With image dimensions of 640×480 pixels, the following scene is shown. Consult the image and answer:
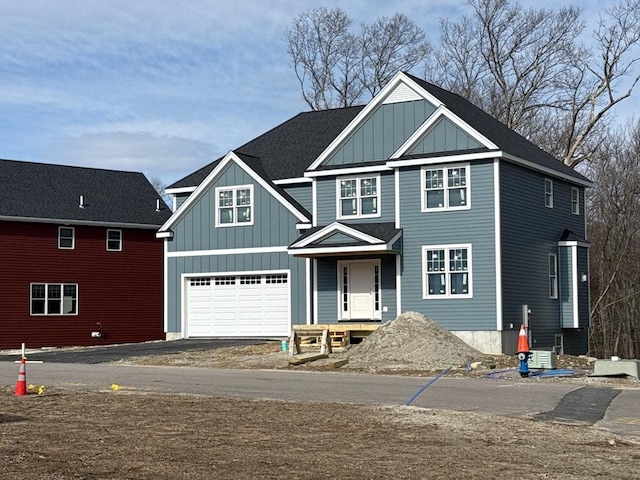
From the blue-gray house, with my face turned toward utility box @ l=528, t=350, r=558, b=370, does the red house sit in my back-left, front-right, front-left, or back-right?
back-right

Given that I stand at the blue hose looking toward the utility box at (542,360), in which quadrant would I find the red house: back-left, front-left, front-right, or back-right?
front-left

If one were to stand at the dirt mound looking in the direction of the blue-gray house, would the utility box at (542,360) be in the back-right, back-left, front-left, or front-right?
back-right

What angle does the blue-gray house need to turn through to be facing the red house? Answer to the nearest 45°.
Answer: approximately 90° to its right

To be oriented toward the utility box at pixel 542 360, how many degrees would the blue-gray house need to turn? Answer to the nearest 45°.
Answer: approximately 45° to its left

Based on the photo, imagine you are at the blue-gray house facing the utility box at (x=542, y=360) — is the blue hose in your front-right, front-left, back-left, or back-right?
front-right

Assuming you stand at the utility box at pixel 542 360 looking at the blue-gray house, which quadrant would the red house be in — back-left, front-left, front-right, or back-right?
front-left

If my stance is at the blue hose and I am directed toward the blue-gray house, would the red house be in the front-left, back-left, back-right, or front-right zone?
front-left

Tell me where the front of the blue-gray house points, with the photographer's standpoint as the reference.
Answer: facing the viewer and to the left of the viewer

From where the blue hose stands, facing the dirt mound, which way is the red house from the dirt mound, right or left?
left
